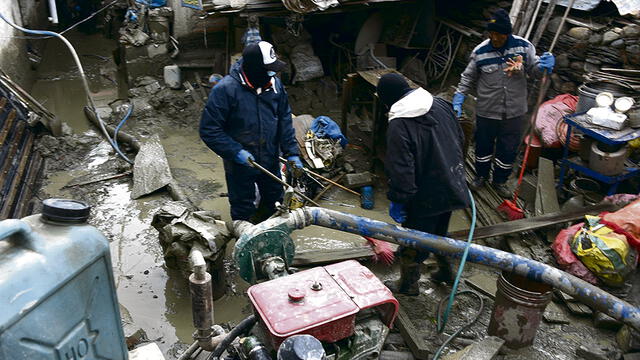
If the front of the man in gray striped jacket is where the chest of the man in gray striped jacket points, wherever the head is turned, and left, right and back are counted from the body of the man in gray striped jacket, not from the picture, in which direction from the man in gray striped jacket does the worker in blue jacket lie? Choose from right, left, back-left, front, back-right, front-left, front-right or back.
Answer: front-right

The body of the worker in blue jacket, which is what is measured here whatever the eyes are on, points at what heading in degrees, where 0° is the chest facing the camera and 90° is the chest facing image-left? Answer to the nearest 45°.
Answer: approximately 315°

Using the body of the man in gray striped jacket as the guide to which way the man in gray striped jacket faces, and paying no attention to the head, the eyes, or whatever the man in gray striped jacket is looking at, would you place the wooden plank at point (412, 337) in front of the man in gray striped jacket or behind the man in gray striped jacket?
in front

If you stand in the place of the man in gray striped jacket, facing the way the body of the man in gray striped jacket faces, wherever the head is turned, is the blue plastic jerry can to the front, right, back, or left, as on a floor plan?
front

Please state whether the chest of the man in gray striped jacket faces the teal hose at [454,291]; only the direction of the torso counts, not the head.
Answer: yes

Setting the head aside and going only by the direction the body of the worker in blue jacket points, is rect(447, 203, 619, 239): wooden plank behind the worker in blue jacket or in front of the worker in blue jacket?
in front

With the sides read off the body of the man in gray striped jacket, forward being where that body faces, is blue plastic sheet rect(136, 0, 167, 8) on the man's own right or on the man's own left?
on the man's own right

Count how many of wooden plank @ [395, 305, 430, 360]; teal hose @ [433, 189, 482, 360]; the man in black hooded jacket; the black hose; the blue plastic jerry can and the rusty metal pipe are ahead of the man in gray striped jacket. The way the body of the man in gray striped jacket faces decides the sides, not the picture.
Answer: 6

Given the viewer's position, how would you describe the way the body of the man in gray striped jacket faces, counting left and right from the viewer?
facing the viewer

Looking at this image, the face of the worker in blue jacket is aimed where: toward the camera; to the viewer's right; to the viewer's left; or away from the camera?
to the viewer's right

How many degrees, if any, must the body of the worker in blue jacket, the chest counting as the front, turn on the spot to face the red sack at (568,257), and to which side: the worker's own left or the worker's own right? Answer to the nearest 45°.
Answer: approximately 45° to the worker's own left

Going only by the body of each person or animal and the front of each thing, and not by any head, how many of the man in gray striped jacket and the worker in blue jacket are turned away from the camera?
0

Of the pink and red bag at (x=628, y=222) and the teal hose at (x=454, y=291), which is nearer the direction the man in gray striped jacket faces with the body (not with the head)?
the teal hose

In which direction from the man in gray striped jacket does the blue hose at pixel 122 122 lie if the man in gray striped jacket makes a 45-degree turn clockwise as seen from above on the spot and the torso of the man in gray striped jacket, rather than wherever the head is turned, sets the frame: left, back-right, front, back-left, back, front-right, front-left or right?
front-right

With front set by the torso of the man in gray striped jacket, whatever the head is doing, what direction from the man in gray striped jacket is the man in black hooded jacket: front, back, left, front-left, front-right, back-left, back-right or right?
front

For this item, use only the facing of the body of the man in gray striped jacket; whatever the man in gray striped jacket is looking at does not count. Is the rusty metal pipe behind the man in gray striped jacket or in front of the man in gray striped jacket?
in front

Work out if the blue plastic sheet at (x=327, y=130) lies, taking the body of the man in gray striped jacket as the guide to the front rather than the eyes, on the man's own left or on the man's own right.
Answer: on the man's own right
